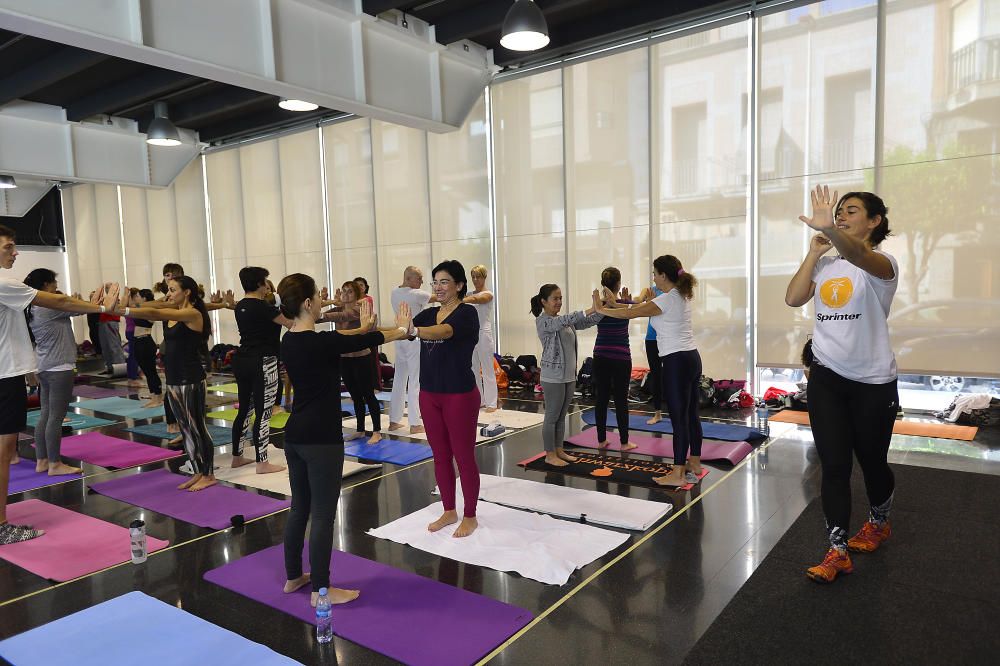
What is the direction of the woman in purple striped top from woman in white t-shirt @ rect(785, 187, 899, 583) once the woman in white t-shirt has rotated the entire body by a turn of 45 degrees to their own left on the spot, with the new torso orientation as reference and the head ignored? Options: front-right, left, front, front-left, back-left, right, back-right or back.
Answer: back-right

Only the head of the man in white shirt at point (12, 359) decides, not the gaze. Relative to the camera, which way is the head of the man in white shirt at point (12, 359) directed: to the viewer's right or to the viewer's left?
to the viewer's right

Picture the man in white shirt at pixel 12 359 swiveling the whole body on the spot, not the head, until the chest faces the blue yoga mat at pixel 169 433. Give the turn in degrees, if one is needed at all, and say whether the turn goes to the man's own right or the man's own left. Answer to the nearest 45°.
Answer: approximately 90° to the man's own left

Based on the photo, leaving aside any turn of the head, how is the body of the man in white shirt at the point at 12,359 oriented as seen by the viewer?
to the viewer's right

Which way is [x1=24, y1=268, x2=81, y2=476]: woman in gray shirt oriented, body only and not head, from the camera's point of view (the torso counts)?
to the viewer's right

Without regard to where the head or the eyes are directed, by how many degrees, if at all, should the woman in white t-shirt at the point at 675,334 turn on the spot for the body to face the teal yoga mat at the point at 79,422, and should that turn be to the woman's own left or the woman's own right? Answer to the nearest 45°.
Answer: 0° — they already face it

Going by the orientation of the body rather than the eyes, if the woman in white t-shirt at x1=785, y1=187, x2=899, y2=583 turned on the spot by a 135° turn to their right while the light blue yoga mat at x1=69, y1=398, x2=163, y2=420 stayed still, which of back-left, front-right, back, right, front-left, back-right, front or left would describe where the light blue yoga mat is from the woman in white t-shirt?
left

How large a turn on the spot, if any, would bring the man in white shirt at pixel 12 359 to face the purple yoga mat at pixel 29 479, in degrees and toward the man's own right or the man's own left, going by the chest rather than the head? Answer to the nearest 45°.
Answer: approximately 90° to the man's own left

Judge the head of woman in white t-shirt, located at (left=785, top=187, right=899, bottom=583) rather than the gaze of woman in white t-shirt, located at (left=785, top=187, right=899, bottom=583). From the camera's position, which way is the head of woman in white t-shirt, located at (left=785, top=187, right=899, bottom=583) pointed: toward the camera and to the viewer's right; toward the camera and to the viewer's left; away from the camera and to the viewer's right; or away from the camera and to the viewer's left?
toward the camera and to the viewer's left

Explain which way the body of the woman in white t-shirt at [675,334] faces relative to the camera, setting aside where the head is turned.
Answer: to the viewer's left

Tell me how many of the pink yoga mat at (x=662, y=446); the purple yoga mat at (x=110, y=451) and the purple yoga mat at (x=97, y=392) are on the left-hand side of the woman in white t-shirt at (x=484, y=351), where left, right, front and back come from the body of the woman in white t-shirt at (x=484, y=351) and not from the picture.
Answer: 1

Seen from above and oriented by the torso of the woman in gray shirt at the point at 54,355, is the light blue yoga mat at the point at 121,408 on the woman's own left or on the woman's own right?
on the woman's own left

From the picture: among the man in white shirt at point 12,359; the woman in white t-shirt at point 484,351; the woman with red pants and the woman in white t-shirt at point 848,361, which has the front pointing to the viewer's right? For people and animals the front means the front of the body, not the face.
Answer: the man in white shirt

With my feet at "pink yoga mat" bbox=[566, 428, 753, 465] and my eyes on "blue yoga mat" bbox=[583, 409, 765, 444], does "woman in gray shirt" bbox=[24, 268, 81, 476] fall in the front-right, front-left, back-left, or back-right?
back-left

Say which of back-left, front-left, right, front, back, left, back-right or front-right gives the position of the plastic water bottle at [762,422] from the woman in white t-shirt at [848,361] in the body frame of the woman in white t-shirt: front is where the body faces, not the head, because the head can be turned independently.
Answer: back-right

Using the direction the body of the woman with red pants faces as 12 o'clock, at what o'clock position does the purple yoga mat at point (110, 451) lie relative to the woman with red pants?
The purple yoga mat is roughly at 3 o'clock from the woman with red pants.

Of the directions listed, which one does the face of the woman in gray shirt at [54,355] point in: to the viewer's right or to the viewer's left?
to the viewer's right
